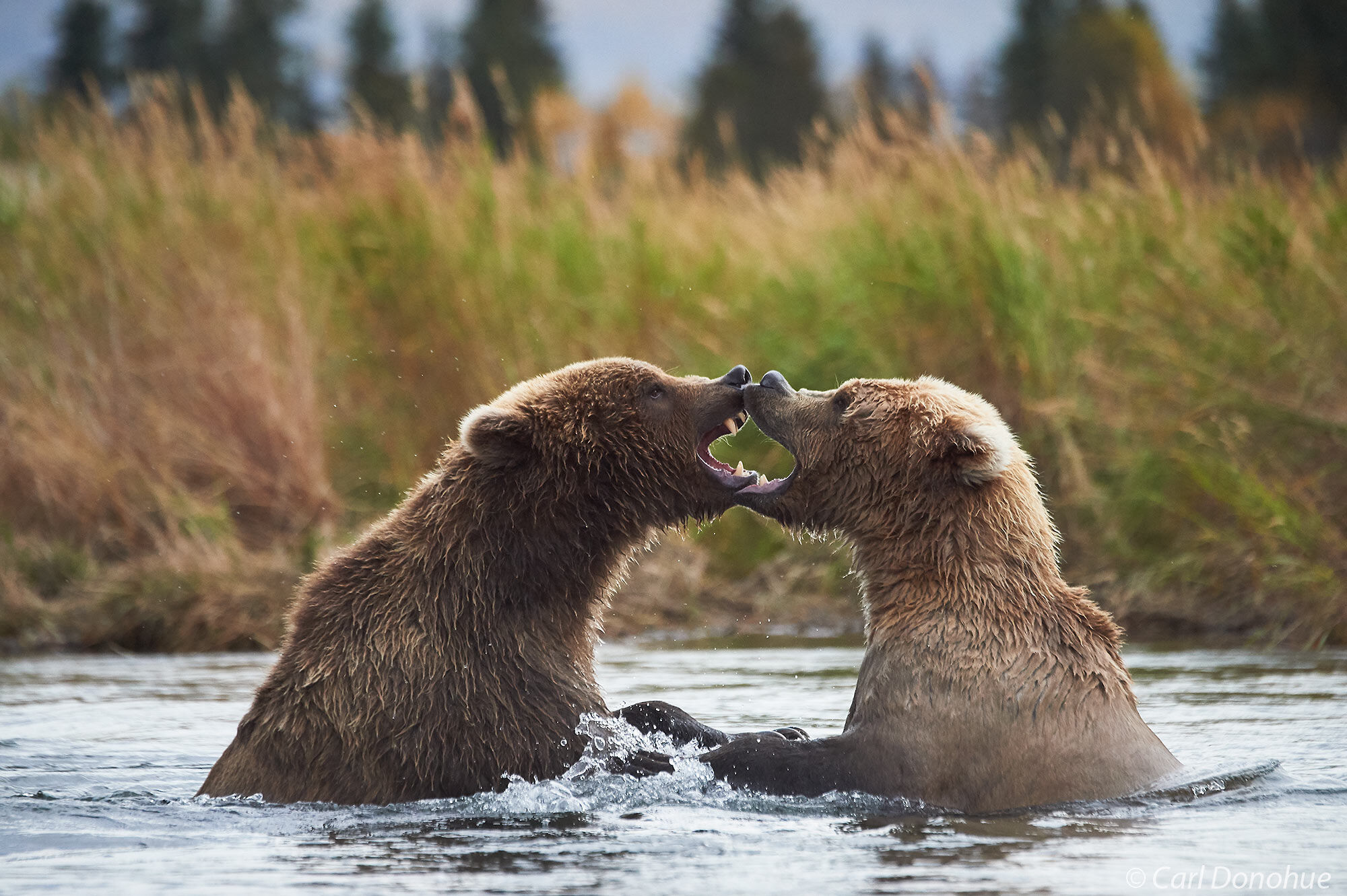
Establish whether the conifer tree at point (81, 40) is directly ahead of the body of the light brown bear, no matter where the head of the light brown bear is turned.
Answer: no

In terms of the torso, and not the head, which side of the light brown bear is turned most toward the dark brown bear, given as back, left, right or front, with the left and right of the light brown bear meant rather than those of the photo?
front

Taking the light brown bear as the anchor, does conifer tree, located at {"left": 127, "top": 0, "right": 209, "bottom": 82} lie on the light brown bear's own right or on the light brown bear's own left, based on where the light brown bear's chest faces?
on the light brown bear's own right

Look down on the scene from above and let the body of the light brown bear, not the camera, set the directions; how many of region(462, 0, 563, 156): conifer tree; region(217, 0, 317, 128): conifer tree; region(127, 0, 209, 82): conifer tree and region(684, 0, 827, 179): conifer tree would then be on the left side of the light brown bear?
0

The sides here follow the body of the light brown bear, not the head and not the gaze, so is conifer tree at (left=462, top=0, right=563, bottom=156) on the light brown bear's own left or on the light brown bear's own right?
on the light brown bear's own right

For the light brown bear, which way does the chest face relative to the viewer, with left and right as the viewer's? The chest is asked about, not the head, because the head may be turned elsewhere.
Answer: facing to the left of the viewer

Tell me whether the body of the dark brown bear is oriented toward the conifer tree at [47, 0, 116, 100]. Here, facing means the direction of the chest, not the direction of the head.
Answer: no

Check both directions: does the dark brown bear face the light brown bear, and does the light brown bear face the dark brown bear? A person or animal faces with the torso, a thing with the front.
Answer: yes

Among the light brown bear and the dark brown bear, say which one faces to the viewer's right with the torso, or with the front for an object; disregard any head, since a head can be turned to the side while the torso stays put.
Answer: the dark brown bear

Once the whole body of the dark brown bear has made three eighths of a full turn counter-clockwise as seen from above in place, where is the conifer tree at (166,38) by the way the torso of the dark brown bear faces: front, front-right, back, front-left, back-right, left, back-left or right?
front-right

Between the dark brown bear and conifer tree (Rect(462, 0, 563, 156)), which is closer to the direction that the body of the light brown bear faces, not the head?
the dark brown bear

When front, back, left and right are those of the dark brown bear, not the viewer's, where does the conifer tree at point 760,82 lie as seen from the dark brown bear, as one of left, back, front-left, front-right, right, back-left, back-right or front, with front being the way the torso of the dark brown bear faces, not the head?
left

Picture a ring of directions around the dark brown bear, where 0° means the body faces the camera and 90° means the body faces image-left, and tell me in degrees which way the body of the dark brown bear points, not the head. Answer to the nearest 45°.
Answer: approximately 270°

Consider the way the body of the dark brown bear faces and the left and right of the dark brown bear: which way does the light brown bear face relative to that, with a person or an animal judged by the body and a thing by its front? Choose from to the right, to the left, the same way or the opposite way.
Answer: the opposite way

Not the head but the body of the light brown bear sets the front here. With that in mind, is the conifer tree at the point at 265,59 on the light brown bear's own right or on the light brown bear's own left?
on the light brown bear's own right

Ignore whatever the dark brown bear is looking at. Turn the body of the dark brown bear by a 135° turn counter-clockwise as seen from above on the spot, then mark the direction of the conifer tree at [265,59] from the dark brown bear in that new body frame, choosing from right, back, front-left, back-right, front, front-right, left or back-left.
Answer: front-right

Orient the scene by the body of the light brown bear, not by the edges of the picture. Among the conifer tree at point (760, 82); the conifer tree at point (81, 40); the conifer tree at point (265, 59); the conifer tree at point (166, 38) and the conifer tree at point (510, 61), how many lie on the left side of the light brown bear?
0

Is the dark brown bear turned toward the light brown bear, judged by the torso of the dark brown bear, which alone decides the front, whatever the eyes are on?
yes

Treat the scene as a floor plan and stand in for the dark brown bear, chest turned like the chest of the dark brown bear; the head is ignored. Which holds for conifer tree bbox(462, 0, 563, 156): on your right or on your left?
on your left
